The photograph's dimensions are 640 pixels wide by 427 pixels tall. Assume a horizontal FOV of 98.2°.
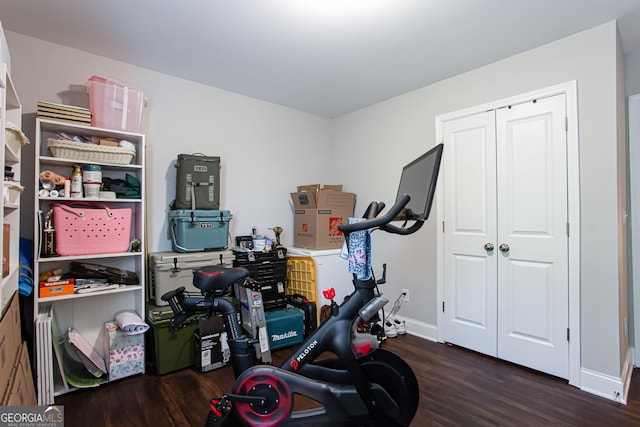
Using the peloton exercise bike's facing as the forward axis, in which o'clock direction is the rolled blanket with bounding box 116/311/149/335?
The rolled blanket is roughly at 7 o'clock from the peloton exercise bike.

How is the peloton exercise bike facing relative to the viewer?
to the viewer's right

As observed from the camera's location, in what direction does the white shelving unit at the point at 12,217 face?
facing to the right of the viewer

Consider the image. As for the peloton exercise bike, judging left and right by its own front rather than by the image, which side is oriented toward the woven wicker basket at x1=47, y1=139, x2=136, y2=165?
back

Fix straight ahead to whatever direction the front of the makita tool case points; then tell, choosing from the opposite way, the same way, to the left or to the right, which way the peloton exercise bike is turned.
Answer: to the left

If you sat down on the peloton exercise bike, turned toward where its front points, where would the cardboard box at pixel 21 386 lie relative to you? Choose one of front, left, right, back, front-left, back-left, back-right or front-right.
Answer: back

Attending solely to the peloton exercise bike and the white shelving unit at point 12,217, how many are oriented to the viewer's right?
2

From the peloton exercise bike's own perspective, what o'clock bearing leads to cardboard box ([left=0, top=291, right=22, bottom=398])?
The cardboard box is roughly at 6 o'clock from the peloton exercise bike.

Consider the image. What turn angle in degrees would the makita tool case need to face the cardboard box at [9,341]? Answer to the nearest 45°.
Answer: approximately 45° to its right

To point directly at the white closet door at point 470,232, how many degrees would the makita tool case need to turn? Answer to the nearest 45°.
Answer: approximately 90° to its left

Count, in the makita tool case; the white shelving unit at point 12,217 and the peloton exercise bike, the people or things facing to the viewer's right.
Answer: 2
